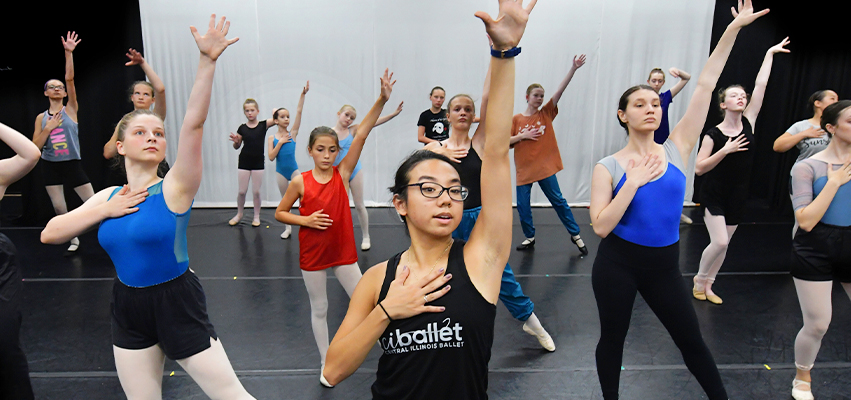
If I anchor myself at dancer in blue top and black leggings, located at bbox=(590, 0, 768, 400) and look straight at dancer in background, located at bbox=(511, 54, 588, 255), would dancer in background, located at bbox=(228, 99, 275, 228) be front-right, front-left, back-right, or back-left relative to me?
front-left

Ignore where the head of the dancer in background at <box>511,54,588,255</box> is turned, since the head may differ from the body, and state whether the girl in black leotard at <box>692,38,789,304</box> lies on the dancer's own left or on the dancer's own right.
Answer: on the dancer's own left

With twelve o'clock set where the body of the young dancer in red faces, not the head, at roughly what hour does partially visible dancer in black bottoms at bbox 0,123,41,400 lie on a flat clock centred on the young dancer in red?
The partially visible dancer in black bottoms is roughly at 2 o'clock from the young dancer in red.

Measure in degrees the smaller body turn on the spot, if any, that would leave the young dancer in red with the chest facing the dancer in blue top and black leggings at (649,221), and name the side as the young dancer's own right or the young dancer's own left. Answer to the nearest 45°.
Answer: approximately 45° to the young dancer's own left

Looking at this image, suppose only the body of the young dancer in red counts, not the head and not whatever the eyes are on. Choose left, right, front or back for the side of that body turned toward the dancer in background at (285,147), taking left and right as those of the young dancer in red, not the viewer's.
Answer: back

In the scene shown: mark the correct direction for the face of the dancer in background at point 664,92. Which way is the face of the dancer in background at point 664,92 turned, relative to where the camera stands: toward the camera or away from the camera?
toward the camera

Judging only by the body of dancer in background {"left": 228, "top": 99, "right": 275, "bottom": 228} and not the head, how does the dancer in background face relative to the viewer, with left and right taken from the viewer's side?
facing the viewer

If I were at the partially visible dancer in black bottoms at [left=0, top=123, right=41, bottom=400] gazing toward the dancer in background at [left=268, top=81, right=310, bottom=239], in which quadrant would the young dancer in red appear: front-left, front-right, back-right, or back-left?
front-right

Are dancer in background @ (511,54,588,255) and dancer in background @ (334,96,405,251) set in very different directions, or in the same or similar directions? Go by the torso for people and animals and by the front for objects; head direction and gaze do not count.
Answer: same or similar directions

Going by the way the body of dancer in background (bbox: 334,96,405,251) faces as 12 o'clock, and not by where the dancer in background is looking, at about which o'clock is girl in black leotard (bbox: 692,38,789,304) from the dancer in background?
The girl in black leotard is roughly at 10 o'clock from the dancer in background.

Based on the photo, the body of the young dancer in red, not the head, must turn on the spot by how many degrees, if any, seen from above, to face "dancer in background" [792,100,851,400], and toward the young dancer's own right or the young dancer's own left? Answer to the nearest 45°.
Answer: approximately 90° to the young dancer's own left

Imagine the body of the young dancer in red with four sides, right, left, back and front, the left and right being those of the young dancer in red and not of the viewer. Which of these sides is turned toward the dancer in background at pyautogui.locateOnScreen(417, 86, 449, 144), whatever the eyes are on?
back

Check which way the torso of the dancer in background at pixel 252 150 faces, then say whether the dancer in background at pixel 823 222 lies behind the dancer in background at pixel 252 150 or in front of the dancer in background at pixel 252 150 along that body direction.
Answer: in front

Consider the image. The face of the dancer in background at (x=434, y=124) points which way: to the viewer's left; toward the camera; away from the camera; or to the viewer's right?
toward the camera

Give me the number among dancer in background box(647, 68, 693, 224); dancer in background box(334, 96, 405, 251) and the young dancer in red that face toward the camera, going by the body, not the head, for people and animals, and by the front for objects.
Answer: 3

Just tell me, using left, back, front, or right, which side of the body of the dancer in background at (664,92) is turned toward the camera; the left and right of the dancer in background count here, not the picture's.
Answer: front

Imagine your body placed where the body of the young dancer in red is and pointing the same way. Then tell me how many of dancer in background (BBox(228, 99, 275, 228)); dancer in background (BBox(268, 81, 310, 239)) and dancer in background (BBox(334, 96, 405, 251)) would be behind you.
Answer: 3
